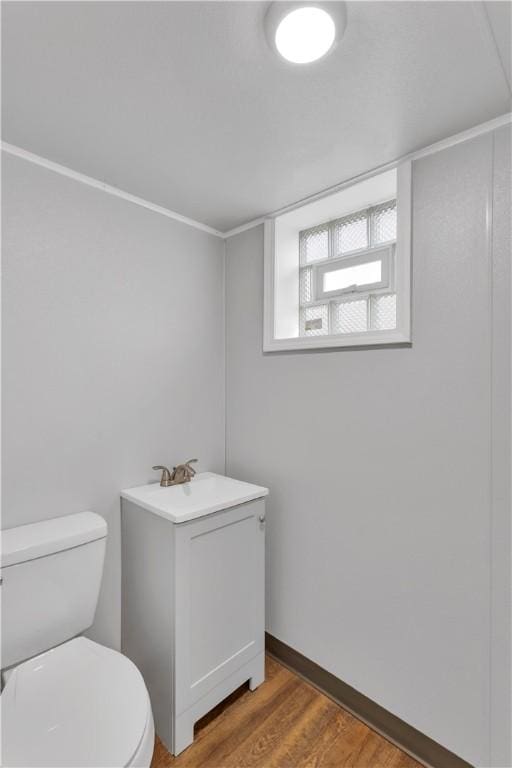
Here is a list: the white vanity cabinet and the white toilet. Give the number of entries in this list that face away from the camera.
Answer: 0

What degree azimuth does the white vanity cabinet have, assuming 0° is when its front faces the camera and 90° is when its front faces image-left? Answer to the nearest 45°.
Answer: approximately 315°

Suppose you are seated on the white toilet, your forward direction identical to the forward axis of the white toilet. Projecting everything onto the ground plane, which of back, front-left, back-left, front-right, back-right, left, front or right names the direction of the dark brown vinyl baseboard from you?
front-left
